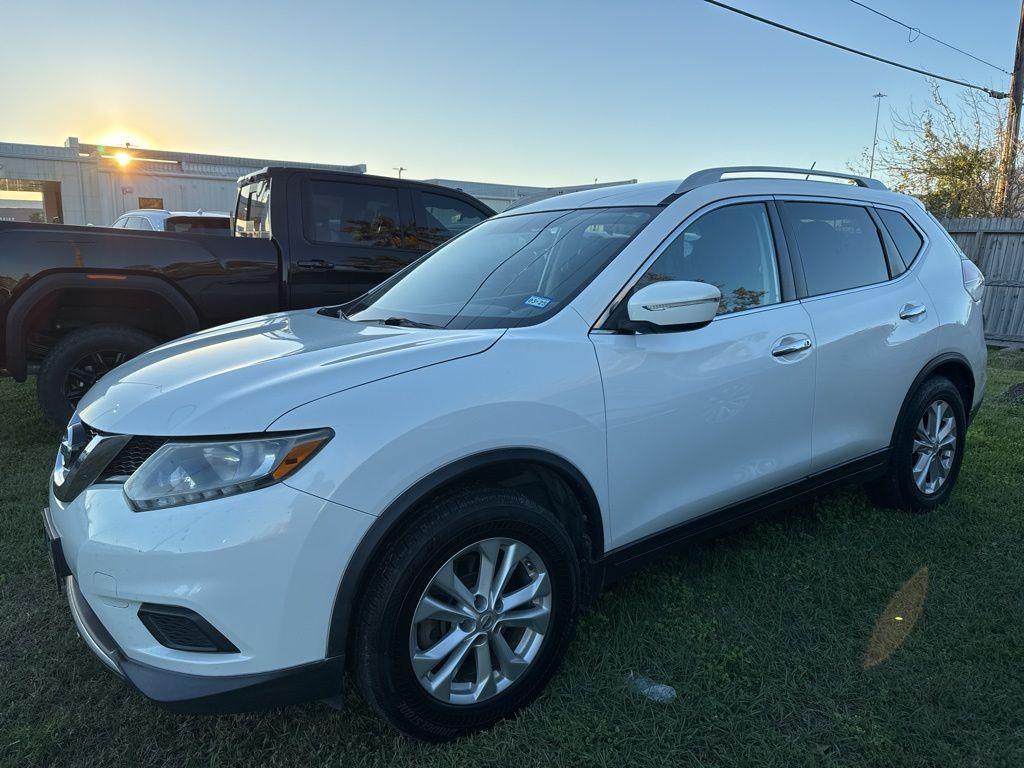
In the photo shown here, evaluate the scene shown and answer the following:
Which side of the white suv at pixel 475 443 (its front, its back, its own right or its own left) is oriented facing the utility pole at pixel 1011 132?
back

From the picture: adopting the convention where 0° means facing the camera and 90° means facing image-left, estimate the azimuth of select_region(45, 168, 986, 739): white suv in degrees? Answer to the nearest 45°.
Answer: approximately 45°

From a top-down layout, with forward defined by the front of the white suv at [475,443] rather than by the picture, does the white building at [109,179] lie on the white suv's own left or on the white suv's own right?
on the white suv's own right

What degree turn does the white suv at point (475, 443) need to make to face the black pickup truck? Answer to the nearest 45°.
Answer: approximately 90° to its right

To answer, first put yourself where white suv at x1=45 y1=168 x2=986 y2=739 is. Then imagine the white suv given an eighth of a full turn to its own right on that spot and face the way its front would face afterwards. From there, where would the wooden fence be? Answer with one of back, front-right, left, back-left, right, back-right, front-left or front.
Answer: back-right
